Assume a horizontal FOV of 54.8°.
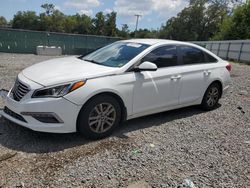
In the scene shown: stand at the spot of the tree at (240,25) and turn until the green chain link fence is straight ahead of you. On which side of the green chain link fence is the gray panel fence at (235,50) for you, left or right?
left

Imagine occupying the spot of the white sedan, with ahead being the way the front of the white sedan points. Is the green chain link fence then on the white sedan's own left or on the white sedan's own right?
on the white sedan's own right

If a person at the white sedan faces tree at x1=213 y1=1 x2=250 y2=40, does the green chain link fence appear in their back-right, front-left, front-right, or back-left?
front-left

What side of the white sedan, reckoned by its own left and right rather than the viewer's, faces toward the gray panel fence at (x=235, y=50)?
back

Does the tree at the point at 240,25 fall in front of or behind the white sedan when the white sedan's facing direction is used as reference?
behind

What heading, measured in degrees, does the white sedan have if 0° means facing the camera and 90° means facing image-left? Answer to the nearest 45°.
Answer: approximately 45°

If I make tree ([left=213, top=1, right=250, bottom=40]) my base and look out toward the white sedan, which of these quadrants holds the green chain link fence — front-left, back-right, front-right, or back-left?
front-right
